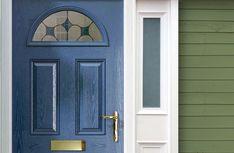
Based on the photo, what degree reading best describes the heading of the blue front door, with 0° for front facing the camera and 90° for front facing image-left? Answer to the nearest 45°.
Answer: approximately 0°
